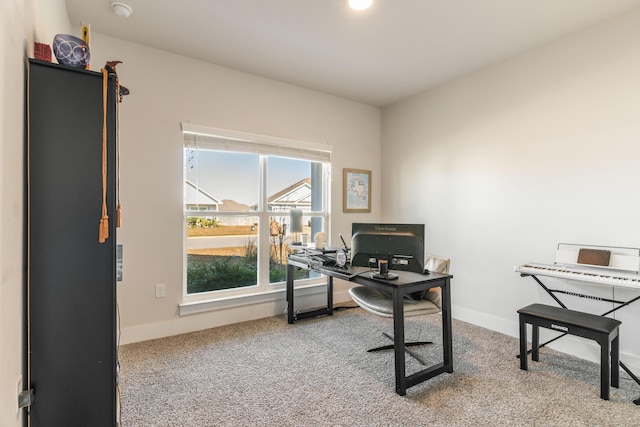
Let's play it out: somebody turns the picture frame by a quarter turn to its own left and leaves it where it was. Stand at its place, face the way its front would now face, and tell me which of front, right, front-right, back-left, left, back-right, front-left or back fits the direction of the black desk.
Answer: back-right

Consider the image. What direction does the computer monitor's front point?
away from the camera

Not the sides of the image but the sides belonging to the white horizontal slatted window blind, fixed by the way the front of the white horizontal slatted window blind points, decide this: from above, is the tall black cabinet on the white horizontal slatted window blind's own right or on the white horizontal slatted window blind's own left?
on the white horizontal slatted window blind's own right

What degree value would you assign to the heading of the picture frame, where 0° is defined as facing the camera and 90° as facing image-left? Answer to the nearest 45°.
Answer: approximately 315°

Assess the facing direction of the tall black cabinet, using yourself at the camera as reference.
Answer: facing to the right of the viewer

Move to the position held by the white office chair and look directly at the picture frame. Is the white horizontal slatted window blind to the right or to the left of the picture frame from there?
left

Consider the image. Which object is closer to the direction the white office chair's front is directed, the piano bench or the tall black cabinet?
the tall black cabinet

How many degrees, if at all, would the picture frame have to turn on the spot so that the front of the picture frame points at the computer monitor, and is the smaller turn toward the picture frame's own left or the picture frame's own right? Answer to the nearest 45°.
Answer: approximately 45° to the picture frame's own right

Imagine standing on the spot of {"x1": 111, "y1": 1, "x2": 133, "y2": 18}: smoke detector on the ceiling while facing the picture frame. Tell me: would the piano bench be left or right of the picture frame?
right

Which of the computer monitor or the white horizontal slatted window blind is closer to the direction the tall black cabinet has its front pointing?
the computer monitor

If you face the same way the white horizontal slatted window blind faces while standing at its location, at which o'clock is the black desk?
The black desk is roughly at 12 o'clock from the white horizontal slatted window blind.

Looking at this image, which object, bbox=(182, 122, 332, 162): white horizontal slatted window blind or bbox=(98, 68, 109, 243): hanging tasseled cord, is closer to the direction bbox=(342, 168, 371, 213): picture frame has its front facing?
the hanging tasseled cord
